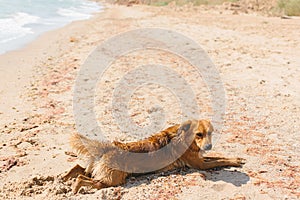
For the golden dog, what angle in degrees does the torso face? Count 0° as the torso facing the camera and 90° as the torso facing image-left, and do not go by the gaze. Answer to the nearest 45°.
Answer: approximately 270°
